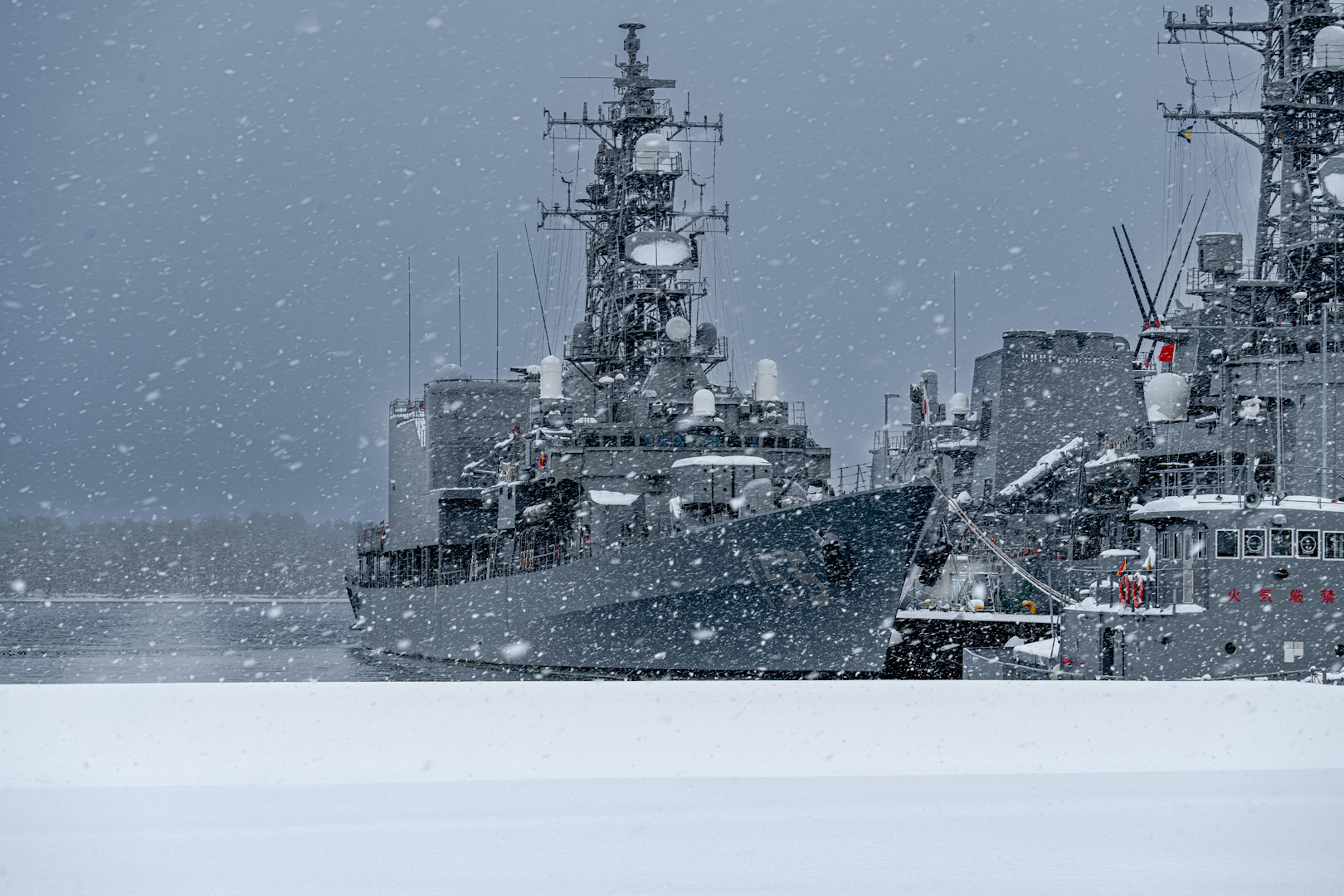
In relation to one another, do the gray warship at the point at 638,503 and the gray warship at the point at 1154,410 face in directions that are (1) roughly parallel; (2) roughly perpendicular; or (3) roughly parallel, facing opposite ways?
roughly parallel

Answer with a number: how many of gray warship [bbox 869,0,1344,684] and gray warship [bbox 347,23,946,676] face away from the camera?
0

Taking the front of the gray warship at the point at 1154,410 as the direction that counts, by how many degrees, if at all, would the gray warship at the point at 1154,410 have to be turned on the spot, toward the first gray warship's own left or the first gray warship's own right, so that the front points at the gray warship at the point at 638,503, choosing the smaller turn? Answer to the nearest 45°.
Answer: approximately 180°

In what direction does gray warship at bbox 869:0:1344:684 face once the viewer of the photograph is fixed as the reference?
facing the viewer and to the right of the viewer
